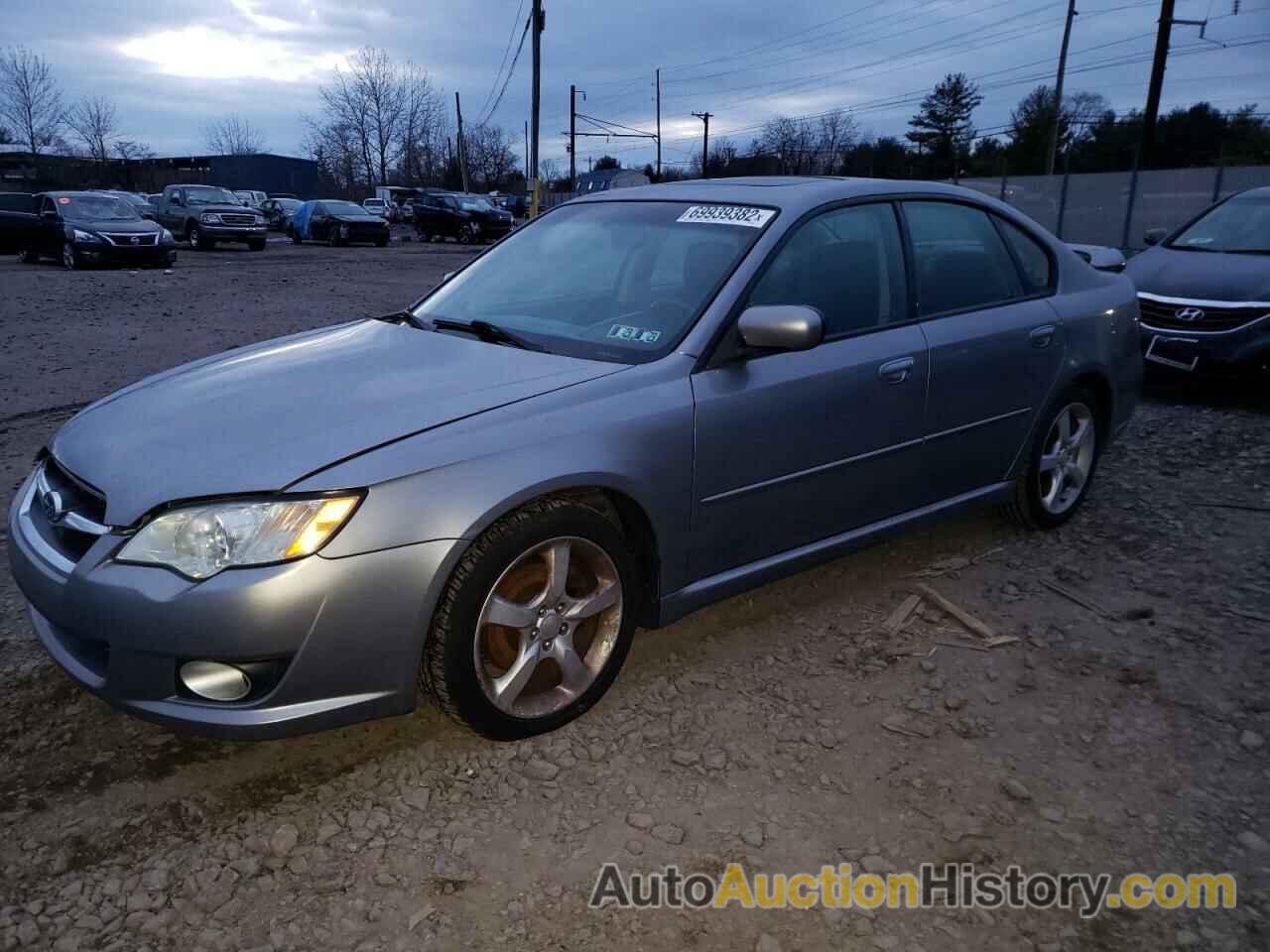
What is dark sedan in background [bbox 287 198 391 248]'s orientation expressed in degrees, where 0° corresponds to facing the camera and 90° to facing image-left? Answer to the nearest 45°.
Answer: approximately 315°

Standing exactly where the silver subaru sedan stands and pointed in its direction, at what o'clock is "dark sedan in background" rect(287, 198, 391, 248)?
The dark sedan in background is roughly at 4 o'clock from the silver subaru sedan.

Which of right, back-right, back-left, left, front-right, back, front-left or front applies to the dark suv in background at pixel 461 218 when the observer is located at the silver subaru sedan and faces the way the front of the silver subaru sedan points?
back-right

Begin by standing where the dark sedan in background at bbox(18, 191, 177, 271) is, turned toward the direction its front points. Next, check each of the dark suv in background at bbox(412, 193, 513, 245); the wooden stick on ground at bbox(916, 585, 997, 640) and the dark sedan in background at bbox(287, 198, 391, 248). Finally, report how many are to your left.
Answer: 2

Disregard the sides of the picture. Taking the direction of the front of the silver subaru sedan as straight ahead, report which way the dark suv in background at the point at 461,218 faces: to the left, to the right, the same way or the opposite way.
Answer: to the left

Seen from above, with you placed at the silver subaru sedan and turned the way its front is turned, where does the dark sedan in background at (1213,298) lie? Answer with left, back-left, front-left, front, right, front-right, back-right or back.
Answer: back

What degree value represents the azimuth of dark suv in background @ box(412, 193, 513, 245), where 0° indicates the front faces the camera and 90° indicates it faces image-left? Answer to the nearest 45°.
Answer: approximately 315°
